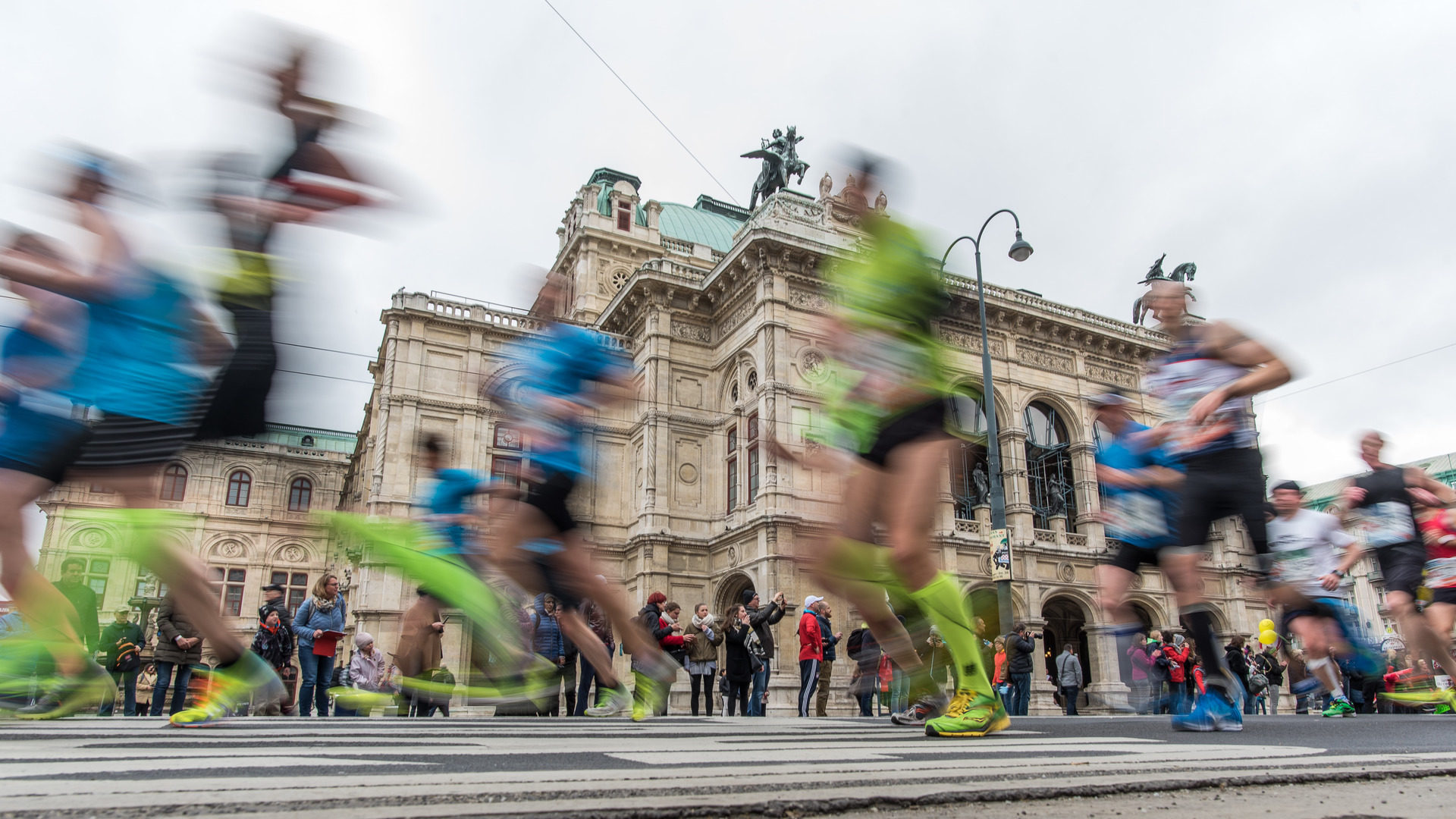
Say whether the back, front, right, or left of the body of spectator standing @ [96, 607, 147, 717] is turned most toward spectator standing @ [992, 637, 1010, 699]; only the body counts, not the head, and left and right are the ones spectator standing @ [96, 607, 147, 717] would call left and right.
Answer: left

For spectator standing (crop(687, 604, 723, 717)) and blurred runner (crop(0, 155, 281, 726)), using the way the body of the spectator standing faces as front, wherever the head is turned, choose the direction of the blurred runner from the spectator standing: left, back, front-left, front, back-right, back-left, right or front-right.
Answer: front

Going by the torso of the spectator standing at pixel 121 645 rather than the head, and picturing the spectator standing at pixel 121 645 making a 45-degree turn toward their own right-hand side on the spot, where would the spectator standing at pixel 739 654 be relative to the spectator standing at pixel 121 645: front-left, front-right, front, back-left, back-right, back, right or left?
back-left

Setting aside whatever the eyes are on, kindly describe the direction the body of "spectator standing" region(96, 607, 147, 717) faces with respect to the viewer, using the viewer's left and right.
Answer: facing the viewer

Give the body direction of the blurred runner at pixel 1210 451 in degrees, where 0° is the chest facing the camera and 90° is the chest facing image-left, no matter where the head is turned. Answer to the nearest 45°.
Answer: approximately 45°

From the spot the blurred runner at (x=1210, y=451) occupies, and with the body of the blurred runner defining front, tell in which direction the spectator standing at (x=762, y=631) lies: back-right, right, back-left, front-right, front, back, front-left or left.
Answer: right

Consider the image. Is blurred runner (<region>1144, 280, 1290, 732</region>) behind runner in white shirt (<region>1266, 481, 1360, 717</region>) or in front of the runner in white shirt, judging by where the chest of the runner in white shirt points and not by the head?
in front

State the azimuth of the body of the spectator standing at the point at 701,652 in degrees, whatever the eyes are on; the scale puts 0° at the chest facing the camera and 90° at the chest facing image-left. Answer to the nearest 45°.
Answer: approximately 0°

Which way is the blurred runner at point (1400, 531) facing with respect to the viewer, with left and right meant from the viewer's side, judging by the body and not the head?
facing the viewer and to the left of the viewer

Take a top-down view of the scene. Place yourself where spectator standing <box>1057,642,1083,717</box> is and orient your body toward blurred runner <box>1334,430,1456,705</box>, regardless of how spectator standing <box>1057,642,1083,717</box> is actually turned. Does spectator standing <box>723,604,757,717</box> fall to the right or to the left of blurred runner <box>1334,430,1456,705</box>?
right
